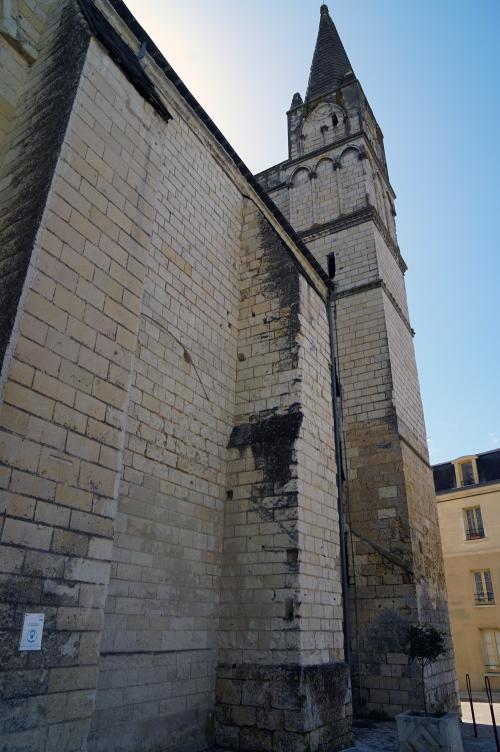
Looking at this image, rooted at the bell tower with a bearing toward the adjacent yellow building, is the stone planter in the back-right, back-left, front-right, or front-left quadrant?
back-right

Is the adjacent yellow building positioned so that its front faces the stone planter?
yes

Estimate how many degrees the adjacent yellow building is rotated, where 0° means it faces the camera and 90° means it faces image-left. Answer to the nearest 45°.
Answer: approximately 0°

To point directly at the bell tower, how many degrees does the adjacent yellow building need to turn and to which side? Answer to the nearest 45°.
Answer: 0° — it already faces it
